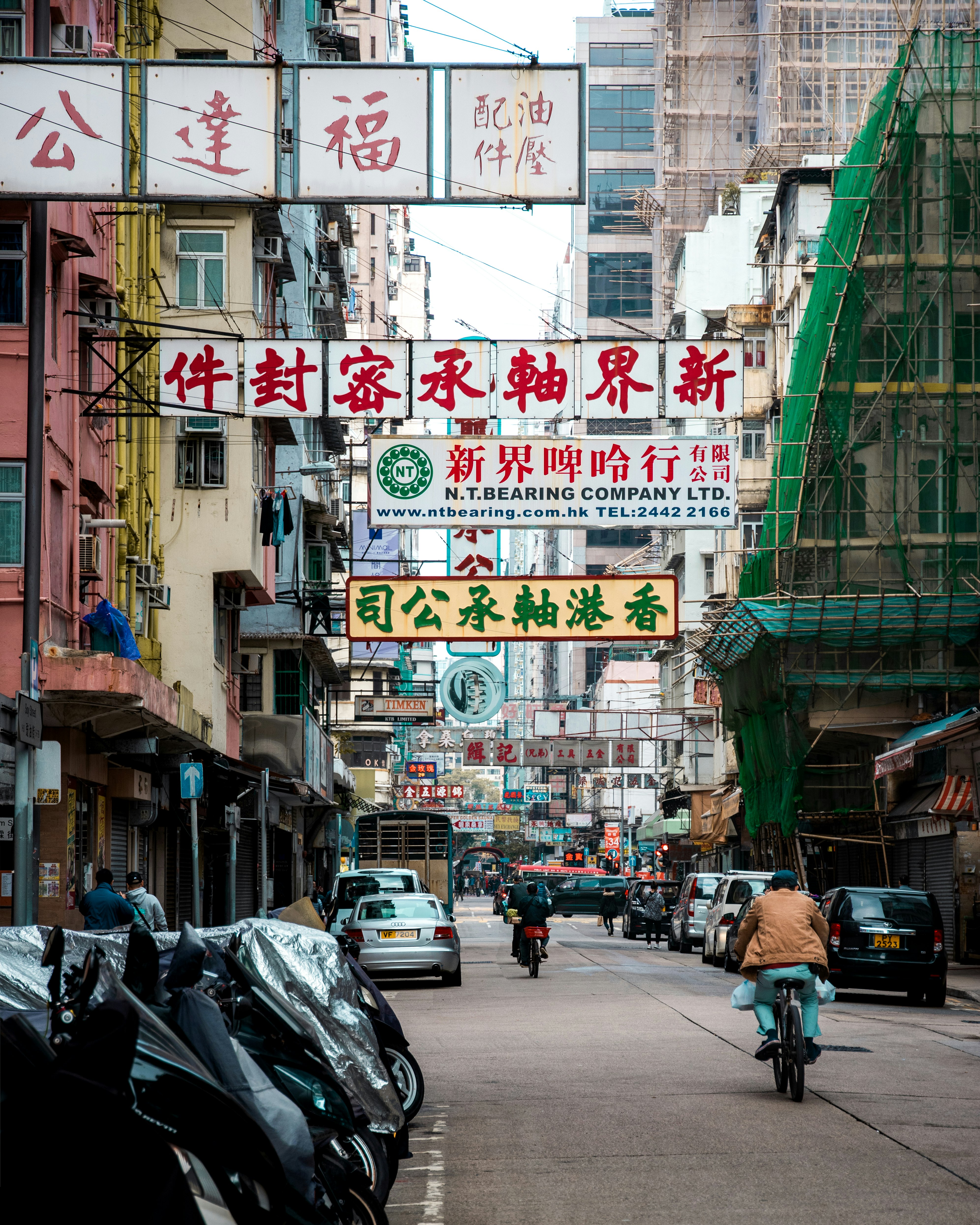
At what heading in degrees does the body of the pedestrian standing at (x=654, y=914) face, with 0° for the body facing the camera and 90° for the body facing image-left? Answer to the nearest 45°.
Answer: approximately 180°

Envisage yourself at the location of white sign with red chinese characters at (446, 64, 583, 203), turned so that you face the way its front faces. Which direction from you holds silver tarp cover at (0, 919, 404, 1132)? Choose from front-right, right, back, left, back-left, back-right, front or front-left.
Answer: front

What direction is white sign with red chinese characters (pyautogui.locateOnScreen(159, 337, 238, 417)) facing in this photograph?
toward the camera

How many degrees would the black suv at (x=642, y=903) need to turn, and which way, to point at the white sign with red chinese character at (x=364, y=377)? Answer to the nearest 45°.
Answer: approximately 180°

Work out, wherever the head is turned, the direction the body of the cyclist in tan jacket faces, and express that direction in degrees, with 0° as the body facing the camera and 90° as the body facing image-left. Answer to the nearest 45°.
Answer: approximately 180°

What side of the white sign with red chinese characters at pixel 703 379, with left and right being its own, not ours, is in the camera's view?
front

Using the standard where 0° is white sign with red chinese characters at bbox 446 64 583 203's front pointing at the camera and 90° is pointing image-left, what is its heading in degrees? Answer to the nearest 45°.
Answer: approximately 0°

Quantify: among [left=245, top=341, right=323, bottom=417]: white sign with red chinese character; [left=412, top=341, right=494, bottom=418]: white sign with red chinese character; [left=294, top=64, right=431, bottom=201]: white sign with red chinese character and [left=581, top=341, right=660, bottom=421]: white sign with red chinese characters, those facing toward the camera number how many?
4

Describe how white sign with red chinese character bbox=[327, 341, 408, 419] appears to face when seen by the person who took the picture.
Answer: facing the viewer

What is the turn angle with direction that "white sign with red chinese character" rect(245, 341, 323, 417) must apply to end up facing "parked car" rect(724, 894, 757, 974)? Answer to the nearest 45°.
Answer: approximately 135° to its left

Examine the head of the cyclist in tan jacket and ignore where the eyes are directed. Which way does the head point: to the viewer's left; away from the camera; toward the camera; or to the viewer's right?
away from the camera

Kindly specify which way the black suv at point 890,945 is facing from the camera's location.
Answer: facing away from the viewer

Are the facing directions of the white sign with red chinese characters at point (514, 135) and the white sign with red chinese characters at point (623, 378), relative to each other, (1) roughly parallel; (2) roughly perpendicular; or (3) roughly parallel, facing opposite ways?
roughly parallel
